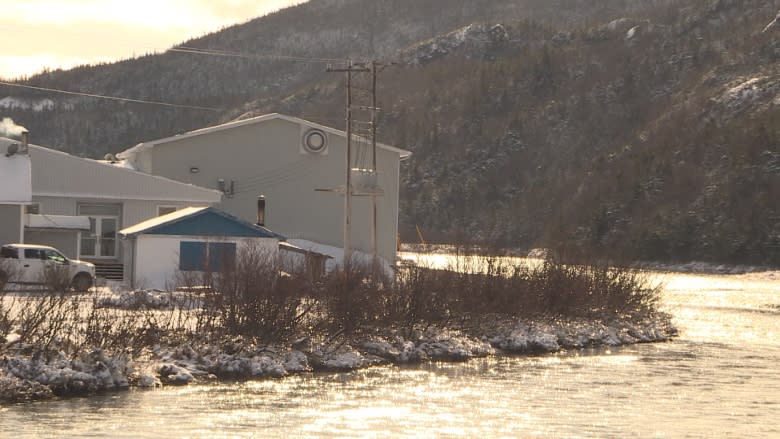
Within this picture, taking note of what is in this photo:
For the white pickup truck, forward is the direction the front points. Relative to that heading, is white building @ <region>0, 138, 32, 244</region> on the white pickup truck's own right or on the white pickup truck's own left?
on the white pickup truck's own left

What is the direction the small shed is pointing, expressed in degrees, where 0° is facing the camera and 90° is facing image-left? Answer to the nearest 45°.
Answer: approximately 0°

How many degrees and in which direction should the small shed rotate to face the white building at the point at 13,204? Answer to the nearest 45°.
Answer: approximately 135° to its right

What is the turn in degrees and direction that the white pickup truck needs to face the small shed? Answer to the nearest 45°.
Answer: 0° — it already faces it

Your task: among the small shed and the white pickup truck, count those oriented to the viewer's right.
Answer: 1

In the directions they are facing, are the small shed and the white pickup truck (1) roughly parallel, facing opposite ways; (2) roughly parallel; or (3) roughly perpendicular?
roughly perpendicular

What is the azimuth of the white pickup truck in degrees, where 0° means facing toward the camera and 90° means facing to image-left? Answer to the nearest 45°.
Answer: approximately 270°

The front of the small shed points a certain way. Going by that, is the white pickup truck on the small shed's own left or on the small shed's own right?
on the small shed's own right
